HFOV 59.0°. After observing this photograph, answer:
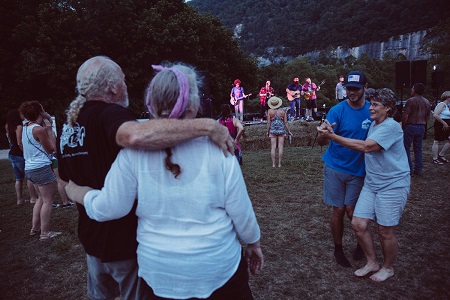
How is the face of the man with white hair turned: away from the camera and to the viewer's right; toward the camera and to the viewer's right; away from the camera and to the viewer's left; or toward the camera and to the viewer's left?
away from the camera and to the viewer's right

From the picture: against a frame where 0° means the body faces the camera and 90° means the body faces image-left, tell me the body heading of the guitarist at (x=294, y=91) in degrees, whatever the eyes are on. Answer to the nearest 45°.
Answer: approximately 0°

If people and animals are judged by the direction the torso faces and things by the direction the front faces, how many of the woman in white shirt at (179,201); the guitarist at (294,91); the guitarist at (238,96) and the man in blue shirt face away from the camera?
1

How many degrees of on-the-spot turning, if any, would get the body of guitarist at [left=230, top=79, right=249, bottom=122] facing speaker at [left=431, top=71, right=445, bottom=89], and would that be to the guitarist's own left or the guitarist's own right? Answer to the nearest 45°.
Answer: approximately 90° to the guitarist's own left

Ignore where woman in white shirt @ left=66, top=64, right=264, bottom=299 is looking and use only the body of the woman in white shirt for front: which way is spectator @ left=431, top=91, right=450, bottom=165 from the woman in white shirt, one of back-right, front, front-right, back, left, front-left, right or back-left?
front-right

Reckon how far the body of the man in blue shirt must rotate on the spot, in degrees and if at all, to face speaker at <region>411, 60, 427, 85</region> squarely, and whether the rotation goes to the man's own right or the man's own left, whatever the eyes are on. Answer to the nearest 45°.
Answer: approximately 135° to the man's own left

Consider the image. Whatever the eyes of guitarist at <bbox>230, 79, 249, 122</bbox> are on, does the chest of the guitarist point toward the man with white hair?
yes

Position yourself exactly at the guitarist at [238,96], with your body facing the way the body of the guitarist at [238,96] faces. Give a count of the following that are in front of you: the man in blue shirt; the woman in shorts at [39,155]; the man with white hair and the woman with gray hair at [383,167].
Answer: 4

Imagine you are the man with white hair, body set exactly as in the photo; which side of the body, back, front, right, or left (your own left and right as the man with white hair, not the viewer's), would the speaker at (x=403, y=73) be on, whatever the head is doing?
front

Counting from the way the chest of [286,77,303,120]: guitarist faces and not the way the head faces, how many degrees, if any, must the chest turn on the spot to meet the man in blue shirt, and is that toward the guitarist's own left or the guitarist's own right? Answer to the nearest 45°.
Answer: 0° — they already face them

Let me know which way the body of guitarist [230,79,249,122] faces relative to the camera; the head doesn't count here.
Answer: toward the camera

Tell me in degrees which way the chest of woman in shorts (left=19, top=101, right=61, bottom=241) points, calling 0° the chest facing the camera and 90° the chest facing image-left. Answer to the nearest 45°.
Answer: approximately 225°

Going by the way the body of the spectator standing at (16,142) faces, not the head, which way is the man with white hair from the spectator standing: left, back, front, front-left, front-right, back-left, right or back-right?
back-right

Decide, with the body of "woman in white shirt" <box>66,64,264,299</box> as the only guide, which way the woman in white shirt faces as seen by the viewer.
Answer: away from the camera

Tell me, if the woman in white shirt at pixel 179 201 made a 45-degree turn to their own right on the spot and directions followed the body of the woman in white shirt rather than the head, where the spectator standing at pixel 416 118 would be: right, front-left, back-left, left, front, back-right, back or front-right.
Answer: front
